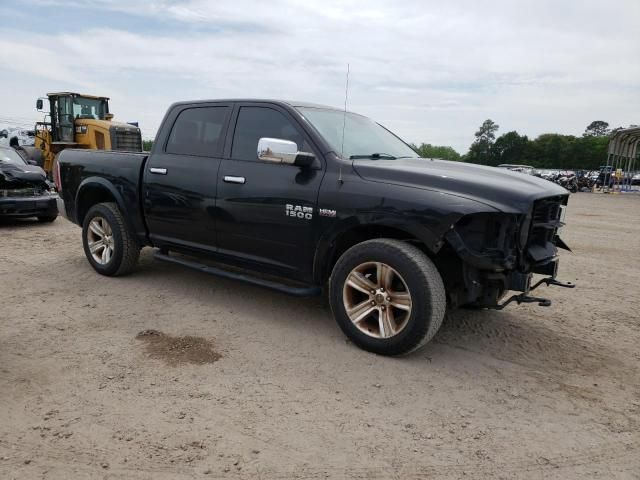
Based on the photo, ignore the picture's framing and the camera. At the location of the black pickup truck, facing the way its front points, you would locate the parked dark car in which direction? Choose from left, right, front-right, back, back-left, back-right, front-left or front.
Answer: back

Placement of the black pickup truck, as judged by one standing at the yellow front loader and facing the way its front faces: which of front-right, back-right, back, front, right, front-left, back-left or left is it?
back-left

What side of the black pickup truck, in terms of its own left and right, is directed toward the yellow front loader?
back

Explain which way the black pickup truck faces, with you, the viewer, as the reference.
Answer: facing the viewer and to the right of the viewer

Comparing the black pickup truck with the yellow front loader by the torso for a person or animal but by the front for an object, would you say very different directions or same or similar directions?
very different directions

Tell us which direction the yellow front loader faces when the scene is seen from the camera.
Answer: facing away from the viewer and to the left of the viewer
